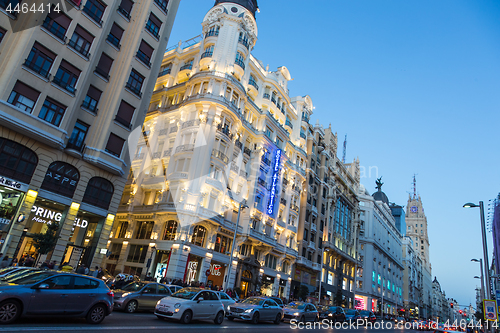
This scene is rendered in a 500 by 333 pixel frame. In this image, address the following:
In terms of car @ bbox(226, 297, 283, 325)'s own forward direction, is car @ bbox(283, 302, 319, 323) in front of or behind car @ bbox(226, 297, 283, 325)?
behind

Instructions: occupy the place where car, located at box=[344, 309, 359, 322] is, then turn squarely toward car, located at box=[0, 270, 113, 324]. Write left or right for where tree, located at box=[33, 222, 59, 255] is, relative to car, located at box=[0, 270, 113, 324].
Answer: right

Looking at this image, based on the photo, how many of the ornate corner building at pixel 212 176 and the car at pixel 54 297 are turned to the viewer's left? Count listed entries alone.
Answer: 1

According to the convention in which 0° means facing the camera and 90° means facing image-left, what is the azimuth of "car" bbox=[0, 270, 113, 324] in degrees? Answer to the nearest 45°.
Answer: approximately 90°

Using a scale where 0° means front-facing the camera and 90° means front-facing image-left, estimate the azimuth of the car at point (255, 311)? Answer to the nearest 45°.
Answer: approximately 45°

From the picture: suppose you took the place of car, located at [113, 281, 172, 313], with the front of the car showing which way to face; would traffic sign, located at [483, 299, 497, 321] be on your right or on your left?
on your left

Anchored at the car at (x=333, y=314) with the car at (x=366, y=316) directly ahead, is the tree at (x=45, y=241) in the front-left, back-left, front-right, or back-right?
back-left

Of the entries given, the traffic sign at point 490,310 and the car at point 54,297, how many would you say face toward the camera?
1

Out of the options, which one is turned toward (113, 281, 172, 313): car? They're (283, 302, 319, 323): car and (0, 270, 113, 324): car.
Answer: (283, 302, 319, 323): car

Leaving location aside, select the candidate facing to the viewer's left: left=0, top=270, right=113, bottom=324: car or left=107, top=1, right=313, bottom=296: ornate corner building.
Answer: the car

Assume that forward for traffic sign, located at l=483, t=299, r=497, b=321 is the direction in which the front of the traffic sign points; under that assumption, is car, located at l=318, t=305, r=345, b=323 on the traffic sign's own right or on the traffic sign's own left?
on the traffic sign's own right

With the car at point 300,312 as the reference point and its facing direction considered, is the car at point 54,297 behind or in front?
in front

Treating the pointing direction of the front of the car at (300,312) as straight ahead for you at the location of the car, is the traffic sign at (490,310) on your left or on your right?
on your left

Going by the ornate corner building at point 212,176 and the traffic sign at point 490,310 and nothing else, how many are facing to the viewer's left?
0
